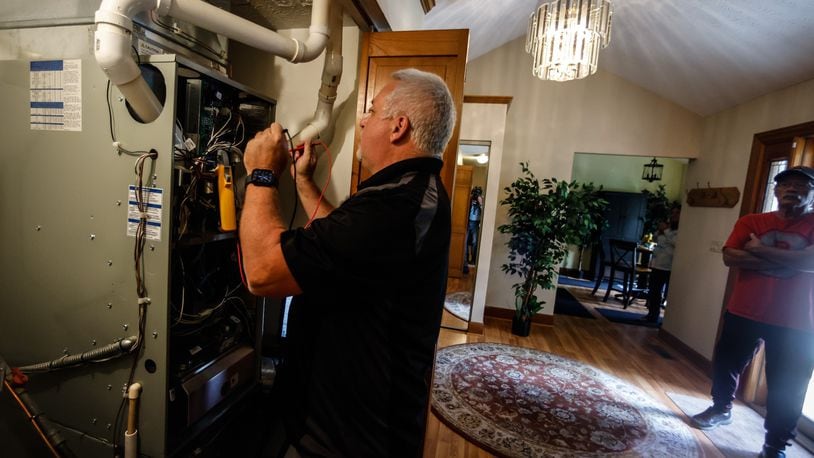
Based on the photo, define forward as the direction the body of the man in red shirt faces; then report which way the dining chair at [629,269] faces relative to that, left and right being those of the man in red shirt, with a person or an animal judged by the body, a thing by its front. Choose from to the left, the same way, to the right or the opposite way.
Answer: the opposite way

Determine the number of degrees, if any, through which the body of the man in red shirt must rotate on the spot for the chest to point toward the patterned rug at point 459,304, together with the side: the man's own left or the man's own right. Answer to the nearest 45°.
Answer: approximately 45° to the man's own right

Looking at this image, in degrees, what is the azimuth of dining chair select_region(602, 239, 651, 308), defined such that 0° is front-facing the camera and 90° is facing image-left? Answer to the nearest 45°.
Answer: approximately 225°

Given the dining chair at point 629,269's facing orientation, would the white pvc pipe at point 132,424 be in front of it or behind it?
behind

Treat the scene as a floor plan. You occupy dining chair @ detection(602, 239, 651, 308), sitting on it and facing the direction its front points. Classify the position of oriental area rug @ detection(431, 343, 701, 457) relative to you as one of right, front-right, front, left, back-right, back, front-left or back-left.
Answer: back-right

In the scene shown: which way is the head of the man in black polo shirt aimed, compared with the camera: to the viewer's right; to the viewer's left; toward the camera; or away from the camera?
to the viewer's left

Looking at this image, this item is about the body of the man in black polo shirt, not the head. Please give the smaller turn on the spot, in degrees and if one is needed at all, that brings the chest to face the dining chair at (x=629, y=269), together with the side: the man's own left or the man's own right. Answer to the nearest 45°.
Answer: approximately 90° to the man's own right

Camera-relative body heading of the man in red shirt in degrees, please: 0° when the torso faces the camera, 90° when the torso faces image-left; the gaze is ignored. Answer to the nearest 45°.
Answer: approximately 45°

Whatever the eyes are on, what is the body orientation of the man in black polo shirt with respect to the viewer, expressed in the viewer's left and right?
facing away from the viewer and to the left of the viewer
